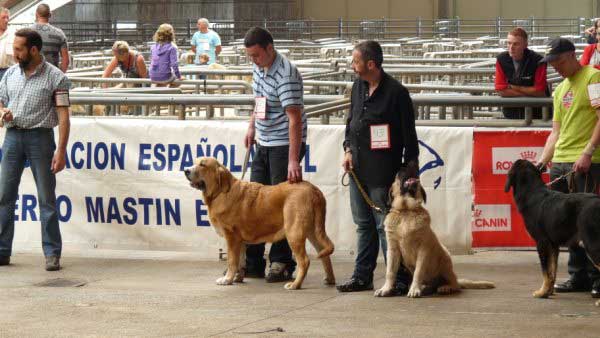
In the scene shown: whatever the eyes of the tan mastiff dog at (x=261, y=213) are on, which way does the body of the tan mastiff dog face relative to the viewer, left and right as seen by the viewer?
facing to the left of the viewer

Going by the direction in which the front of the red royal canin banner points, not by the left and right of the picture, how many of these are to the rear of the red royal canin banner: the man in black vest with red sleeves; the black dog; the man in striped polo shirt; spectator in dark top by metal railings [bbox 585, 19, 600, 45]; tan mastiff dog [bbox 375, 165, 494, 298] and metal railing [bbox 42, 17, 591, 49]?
3

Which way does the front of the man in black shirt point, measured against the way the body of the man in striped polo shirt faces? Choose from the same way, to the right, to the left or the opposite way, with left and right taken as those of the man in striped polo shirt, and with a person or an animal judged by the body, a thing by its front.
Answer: the same way

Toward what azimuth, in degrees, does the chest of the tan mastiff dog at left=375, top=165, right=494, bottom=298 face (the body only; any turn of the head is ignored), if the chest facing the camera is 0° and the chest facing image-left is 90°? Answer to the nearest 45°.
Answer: approximately 45°

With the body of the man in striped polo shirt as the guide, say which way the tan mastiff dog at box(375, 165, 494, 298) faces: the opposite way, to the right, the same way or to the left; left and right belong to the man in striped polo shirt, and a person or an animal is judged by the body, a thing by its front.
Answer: the same way

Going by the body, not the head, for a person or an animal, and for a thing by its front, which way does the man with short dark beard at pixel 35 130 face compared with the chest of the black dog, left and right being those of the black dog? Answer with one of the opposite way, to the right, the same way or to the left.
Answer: to the left

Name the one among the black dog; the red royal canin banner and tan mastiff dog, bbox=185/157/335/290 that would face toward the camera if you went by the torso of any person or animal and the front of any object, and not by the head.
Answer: the red royal canin banner

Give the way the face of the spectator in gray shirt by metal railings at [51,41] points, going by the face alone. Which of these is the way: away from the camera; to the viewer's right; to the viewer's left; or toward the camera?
away from the camera

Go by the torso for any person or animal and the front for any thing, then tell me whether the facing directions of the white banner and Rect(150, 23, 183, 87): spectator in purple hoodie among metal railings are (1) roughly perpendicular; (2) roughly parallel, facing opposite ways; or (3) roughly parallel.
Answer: roughly parallel, facing opposite ways

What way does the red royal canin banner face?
toward the camera

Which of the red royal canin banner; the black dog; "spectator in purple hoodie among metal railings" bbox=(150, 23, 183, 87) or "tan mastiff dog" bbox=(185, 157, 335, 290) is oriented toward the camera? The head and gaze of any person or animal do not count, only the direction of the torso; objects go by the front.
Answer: the red royal canin banner

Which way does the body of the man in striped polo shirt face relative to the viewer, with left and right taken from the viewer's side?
facing the viewer and to the left of the viewer

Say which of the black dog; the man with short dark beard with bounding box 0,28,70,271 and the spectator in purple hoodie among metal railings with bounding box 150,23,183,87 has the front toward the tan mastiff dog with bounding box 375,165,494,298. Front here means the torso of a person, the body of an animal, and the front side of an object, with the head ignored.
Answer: the black dog

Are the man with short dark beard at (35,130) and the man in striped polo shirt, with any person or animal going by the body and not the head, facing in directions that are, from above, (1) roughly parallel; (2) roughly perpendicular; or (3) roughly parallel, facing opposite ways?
roughly parallel

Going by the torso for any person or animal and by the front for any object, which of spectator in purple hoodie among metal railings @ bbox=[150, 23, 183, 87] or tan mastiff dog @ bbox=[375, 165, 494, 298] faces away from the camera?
the spectator in purple hoodie among metal railings

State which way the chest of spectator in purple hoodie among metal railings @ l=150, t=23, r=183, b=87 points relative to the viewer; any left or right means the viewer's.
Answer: facing away from the viewer

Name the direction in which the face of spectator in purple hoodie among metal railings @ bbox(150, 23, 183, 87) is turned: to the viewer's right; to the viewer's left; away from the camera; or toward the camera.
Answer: away from the camera

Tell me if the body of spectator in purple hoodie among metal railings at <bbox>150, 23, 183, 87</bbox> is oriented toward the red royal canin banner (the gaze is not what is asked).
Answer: no

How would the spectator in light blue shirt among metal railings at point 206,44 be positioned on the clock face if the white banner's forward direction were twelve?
The spectator in light blue shirt among metal railings is roughly at 6 o'clock from the white banner.

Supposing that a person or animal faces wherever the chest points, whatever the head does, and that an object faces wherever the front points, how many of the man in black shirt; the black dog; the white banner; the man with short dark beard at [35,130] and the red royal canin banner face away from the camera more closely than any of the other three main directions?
0
